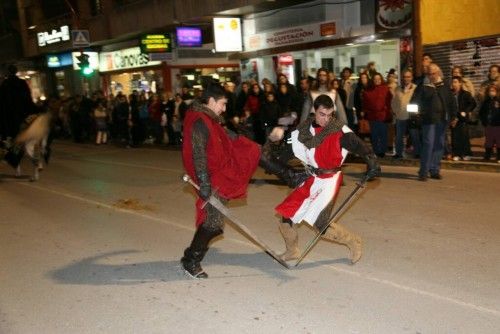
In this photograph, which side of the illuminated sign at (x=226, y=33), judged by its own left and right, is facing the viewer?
front

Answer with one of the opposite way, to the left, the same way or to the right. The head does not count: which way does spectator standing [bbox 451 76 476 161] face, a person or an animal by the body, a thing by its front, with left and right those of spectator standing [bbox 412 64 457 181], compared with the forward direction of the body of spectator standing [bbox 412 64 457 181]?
the same way

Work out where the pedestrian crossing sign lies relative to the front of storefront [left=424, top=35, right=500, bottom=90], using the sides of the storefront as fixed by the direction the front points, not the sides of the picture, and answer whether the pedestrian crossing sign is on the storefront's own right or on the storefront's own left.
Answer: on the storefront's own right

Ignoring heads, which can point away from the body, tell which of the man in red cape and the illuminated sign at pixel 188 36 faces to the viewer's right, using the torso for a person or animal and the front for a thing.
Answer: the man in red cape

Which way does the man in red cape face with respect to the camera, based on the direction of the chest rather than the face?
to the viewer's right

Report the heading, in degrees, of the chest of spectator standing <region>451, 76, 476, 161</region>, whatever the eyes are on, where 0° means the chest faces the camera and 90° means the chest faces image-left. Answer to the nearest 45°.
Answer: approximately 45°

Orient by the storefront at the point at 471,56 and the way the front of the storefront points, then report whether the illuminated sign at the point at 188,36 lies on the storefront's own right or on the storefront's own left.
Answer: on the storefront's own right

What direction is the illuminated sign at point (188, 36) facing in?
toward the camera

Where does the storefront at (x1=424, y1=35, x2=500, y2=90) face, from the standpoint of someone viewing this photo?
facing the viewer and to the left of the viewer

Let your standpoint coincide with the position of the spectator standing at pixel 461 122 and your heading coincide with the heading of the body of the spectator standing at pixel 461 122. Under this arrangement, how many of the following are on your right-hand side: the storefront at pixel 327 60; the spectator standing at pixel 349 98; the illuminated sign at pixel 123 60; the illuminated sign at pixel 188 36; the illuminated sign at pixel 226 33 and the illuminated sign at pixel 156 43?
6

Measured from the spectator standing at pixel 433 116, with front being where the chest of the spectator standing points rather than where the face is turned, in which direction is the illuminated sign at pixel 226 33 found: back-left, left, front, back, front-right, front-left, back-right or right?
right

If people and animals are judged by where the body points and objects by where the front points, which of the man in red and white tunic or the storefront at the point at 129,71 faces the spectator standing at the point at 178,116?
the storefront

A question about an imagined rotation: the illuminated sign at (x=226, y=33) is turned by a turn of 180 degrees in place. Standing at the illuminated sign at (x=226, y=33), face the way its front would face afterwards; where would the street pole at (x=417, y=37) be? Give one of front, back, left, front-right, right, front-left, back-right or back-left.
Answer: back-right

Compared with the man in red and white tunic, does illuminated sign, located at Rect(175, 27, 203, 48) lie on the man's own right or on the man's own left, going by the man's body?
on the man's own right

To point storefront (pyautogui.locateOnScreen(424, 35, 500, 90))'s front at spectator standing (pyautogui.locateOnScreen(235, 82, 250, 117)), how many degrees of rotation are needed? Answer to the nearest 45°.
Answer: approximately 45° to its right

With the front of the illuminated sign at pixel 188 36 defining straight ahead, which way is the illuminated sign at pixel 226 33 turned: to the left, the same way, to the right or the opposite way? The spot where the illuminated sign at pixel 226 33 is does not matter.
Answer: the same way
